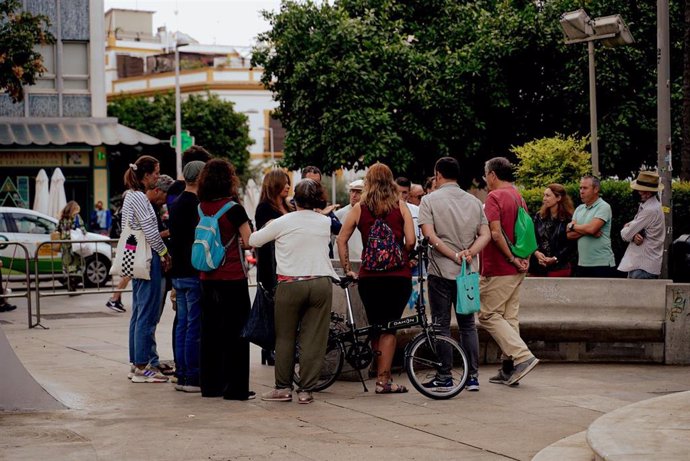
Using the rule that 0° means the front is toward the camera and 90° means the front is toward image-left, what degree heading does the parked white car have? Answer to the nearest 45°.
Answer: approximately 270°

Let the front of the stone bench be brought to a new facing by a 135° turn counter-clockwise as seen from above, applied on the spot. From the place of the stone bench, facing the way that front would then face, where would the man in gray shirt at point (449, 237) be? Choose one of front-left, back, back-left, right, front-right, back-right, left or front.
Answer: back

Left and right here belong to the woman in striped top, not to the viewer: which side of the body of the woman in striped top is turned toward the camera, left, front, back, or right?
right

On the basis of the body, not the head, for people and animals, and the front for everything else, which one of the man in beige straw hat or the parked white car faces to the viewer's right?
the parked white car

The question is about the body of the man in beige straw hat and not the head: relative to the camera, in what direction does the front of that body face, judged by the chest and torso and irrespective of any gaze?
to the viewer's left

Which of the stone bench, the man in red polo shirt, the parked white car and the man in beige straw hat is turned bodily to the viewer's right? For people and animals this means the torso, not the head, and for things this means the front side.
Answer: the parked white car

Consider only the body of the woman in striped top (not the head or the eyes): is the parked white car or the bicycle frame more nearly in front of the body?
the bicycle frame

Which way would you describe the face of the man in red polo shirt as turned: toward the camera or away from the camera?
away from the camera

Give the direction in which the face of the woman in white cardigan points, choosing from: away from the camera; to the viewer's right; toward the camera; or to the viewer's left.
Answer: away from the camera
